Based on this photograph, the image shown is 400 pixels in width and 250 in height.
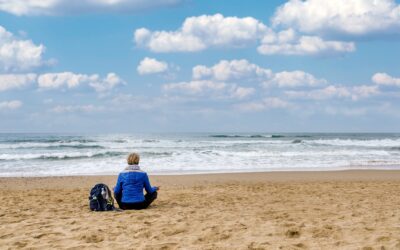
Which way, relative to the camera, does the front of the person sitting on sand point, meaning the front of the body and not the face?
away from the camera

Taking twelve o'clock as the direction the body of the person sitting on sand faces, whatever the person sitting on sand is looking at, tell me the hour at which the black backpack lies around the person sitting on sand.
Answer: The black backpack is roughly at 9 o'clock from the person sitting on sand.
